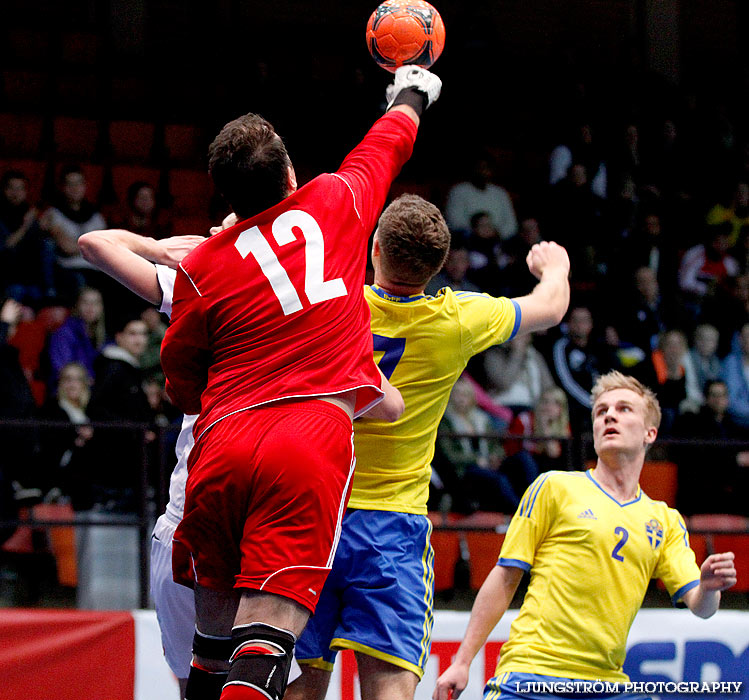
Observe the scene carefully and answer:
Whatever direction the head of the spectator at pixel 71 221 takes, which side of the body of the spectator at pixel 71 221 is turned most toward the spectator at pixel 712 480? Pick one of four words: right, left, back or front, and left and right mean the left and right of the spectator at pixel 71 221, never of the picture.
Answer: left

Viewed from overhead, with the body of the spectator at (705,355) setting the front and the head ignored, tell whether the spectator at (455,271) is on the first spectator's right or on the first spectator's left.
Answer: on the first spectator's right

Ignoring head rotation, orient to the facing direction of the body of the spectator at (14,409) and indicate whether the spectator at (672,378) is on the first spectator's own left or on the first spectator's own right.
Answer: on the first spectator's own left

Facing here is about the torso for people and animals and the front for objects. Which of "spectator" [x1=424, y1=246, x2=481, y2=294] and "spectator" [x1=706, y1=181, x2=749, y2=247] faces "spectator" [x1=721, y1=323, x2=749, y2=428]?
"spectator" [x1=706, y1=181, x2=749, y2=247]

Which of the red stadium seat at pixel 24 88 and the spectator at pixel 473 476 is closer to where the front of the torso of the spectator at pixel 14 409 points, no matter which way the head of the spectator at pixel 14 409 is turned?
the spectator

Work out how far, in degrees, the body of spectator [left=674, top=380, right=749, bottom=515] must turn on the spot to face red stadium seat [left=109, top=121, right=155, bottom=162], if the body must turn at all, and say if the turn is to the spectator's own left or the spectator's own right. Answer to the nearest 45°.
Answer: approximately 90° to the spectator's own right

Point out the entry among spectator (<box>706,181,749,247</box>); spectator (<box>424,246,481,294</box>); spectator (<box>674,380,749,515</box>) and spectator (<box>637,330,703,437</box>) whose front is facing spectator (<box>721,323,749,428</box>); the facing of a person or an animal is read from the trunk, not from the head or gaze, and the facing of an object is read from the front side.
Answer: spectator (<box>706,181,749,247</box>)
